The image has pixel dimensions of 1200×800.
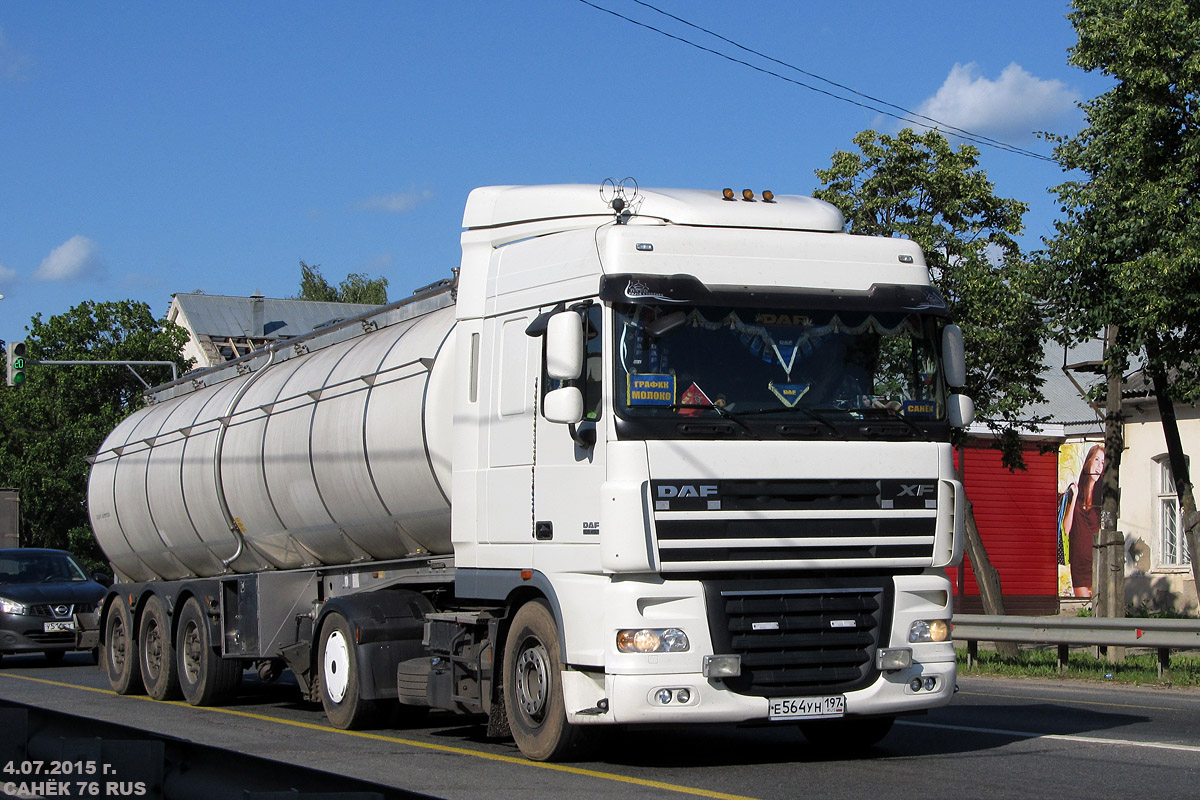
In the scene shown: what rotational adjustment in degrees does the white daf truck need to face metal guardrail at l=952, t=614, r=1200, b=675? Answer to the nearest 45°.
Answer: approximately 90° to its left

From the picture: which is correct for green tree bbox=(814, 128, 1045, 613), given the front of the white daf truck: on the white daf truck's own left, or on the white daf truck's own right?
on the white daf truck's own left

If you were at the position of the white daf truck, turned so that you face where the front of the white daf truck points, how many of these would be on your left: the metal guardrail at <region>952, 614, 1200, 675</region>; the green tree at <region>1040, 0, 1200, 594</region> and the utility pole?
3

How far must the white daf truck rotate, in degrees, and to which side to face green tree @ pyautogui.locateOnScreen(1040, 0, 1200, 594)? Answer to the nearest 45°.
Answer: approximately 90° to its left

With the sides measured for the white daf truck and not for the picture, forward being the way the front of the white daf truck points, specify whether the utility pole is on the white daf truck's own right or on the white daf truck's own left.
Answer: on the white daf truck's own left

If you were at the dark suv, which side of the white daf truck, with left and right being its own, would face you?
back

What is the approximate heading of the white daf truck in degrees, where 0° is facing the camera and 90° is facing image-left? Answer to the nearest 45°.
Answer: approximately 315°

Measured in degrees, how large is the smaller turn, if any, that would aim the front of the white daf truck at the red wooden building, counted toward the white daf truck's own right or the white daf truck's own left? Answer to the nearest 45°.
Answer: approximately 135° to the white daf truck's own left
